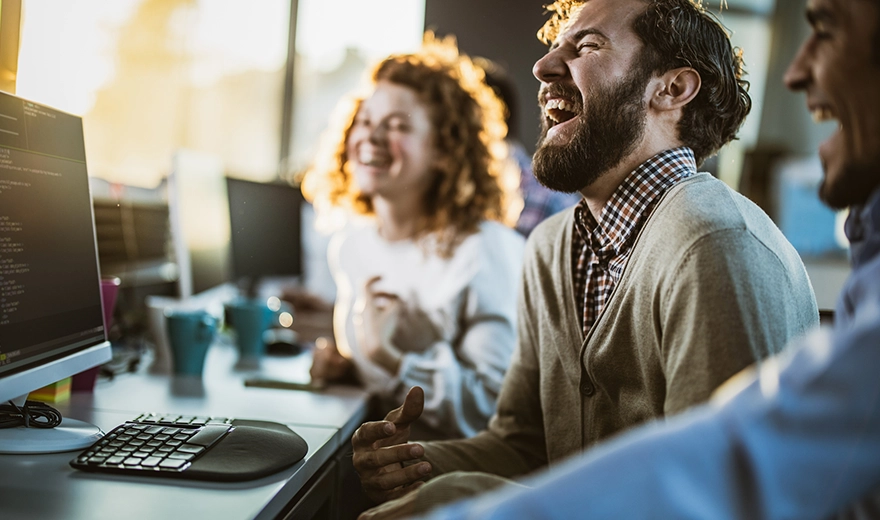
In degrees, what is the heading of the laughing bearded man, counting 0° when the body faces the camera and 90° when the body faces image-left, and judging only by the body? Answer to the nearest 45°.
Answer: approximately 45°

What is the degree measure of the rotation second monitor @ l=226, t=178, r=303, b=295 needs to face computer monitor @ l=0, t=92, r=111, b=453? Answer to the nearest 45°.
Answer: approximately 45° to its right

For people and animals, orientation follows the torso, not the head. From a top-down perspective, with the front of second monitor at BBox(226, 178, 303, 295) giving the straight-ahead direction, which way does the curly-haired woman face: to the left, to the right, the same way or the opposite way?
to the right

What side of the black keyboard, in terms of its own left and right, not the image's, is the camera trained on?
right

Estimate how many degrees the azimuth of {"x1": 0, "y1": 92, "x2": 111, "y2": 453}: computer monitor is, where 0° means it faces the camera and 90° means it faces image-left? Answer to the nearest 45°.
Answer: approximately 315°

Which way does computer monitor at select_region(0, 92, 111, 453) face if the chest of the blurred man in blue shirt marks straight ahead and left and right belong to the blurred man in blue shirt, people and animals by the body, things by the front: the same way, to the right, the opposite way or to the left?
the opposite way

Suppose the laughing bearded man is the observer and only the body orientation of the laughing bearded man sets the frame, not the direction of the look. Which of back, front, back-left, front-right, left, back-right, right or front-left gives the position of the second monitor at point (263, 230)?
right

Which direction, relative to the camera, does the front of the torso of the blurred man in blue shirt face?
to the viewer's left

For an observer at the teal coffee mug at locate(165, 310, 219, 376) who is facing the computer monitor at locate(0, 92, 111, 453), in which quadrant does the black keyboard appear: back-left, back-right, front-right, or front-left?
front-left

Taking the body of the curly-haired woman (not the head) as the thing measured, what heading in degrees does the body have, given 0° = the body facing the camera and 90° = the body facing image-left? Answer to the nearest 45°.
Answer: approximately 45°

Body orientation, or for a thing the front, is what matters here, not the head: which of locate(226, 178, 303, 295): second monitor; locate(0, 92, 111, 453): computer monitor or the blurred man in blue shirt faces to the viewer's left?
the blurred man in blue shirt
